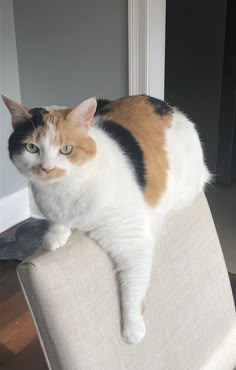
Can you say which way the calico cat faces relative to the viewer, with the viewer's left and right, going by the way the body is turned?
facing the viewer and to the left of the viewer
